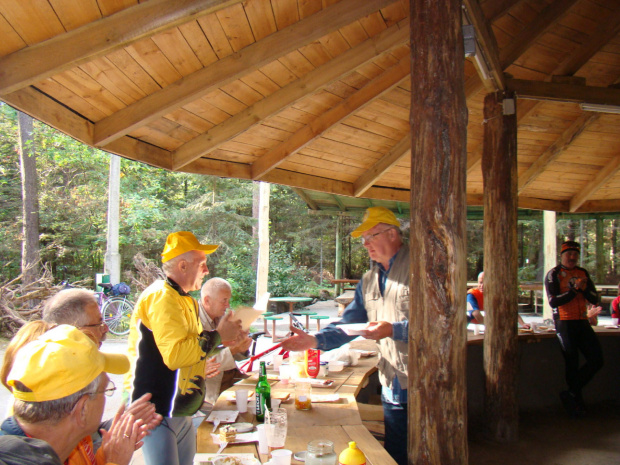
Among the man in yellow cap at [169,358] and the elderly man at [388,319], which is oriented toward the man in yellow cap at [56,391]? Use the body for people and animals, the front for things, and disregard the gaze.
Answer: the elderly man

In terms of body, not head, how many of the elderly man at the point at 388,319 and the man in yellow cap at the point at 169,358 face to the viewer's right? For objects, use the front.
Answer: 1

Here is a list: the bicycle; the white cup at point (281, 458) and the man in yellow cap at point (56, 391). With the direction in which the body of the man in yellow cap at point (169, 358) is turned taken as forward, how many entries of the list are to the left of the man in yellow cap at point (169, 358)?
1

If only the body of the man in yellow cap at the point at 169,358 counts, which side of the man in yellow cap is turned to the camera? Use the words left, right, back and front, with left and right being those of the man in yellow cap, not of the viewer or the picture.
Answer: right

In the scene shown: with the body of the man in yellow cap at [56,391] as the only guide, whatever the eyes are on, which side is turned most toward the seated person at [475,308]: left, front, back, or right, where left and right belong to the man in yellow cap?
front

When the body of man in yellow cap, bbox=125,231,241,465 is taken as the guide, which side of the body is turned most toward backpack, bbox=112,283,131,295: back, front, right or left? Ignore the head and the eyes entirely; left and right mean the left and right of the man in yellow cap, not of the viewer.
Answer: left

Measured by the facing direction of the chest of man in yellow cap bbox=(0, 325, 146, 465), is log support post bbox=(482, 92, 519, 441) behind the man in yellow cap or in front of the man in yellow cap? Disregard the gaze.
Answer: in front

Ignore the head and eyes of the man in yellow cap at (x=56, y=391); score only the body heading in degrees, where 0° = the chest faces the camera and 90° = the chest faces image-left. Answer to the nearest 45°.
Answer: approximately 225°

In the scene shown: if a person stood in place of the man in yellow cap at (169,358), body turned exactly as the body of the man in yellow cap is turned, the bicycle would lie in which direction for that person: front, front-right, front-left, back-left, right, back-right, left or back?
left

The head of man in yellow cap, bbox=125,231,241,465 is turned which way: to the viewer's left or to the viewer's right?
to the viewer's right

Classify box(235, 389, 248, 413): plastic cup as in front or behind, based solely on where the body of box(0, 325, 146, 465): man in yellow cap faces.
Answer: in front

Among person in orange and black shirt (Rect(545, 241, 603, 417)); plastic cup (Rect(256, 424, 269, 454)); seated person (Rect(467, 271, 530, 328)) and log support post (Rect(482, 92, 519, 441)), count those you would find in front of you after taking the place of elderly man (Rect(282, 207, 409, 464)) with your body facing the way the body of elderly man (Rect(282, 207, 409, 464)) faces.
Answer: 1
